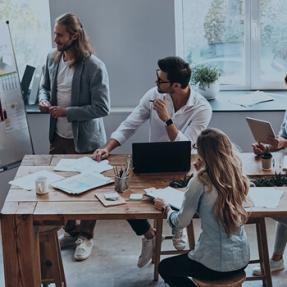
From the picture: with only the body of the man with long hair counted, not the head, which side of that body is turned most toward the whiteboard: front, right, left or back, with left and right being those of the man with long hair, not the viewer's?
right

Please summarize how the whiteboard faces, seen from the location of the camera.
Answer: facing the viewer and to the right of the viewer

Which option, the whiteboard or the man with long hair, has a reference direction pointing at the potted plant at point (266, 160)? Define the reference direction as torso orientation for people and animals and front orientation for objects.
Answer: the whiteboard

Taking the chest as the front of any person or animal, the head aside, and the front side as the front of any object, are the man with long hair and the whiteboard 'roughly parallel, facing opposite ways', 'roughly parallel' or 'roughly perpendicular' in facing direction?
roughly perpendicular

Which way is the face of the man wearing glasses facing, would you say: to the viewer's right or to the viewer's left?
to the viewer's left

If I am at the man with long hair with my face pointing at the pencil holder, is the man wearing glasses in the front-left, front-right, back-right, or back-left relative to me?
front-left

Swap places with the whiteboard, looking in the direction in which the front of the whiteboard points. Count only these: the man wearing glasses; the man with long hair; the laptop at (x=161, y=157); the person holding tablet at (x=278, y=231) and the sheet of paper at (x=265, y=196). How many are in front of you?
5

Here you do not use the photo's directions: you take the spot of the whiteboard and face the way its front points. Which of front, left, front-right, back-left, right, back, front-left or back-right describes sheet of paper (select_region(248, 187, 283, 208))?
front

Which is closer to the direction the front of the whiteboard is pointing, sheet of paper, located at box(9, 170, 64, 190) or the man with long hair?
the sheet of paper

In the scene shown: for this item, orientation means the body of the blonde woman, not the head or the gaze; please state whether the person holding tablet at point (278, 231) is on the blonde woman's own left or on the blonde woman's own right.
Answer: on the blonde woman's own right

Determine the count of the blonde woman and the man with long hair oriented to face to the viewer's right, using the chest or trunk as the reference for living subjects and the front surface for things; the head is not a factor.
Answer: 0

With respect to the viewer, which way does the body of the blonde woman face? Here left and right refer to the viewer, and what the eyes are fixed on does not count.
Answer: facing away from the viewer and to the left of the viewer

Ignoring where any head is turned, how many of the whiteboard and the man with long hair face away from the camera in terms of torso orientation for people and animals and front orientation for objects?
0
